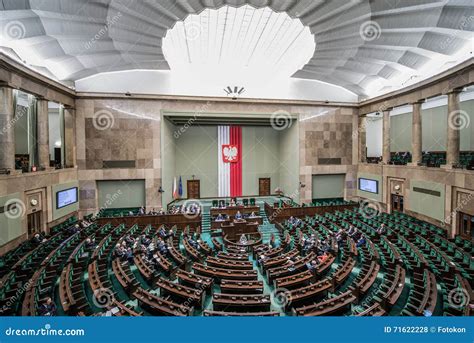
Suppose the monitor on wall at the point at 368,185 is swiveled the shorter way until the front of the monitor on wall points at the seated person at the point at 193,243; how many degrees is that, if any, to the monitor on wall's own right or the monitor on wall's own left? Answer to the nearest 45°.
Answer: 0° — it already faces them

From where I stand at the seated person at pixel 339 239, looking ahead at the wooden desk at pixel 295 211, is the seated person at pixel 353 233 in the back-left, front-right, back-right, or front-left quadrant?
front-right

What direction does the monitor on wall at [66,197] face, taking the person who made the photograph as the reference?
facing the viewer and to the right of the viewer

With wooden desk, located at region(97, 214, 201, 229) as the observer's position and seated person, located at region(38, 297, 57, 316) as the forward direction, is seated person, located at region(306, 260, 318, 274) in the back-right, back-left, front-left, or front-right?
front-left

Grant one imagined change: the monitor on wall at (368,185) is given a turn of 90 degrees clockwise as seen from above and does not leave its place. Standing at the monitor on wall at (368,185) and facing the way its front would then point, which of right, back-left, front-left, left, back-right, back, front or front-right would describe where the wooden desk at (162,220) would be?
left

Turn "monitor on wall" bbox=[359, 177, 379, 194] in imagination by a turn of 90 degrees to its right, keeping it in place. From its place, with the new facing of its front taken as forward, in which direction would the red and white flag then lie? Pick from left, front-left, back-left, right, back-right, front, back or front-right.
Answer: front-left

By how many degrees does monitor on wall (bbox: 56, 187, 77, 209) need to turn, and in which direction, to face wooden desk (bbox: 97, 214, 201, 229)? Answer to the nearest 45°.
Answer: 0° — it already faces it

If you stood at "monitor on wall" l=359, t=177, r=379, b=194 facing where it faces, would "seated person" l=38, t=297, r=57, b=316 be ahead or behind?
ahead

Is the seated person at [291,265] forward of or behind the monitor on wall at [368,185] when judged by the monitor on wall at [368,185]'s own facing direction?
forward

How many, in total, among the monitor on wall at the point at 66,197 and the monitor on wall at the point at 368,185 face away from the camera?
0

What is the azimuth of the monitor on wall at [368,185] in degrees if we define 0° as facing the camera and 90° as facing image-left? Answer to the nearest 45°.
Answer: approximately 45°

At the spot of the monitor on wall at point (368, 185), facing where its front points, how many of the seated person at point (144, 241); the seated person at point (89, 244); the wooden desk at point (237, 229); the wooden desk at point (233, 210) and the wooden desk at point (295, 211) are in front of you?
5

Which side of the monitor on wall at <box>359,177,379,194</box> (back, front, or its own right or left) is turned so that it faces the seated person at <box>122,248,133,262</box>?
front

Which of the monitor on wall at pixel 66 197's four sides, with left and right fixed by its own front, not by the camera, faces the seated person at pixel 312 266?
front

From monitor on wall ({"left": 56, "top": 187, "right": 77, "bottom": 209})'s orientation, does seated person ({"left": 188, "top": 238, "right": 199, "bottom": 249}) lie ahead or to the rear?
ahead

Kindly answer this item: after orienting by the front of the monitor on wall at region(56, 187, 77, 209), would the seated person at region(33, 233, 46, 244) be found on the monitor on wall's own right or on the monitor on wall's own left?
on the monitor on wall's own right
